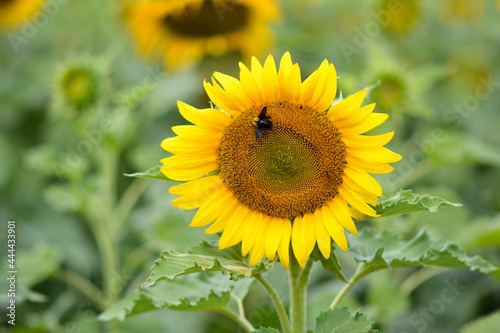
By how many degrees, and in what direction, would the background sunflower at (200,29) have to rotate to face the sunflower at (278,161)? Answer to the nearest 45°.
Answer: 0° — it already faces it

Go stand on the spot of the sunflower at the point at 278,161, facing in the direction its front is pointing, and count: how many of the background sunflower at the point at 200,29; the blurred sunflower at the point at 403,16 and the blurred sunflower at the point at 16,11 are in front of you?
0

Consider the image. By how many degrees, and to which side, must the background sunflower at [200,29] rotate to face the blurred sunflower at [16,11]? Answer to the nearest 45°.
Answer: approximately 135° to its right

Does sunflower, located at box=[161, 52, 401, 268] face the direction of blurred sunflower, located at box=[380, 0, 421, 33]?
no

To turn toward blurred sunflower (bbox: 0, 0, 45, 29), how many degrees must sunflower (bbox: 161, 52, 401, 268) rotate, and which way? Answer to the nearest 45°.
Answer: approximately 135° to its right

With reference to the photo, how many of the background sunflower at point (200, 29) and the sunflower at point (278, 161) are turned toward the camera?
2

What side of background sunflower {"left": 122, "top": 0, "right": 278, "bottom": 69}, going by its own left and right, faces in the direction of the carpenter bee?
front

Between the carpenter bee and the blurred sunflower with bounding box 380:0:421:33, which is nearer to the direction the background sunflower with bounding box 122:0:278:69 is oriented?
the carpenter bee

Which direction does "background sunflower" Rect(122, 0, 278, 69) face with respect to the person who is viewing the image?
facing the viewer

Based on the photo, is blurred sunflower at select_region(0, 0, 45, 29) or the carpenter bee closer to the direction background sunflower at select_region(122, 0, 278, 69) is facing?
the carpenter bee

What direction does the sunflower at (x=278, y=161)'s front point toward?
toward the camera

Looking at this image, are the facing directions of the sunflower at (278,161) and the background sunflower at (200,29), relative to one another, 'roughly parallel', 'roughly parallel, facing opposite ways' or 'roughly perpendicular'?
roughly parallel

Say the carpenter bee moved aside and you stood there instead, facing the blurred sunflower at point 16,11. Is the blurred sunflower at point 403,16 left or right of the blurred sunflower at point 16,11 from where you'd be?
right
